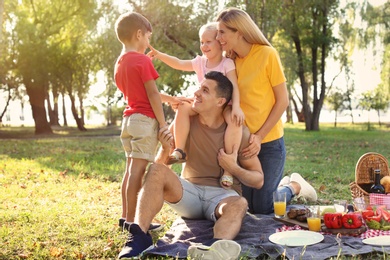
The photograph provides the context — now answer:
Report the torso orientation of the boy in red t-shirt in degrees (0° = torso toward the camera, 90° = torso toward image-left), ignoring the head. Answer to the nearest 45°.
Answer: approximately 225°

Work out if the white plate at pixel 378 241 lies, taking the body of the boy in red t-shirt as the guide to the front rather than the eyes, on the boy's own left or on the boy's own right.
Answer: on the boy's own right

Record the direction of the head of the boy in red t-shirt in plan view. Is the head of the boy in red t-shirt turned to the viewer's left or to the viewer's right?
to the viewer's right

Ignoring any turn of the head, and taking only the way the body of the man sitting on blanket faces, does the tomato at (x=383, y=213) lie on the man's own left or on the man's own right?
on the man's own left

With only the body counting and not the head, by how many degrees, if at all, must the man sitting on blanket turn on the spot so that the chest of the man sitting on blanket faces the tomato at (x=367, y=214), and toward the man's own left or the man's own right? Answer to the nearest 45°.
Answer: approximately 135° to the man's own left

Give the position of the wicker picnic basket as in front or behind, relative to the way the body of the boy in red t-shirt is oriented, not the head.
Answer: in front

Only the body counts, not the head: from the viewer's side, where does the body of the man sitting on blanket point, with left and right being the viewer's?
facing the viewer and to the left of the viewer

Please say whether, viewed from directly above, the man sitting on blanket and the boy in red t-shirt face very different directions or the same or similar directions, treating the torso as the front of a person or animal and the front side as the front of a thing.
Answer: very different directions

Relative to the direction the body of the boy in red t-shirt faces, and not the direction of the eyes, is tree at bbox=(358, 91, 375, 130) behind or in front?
in front
